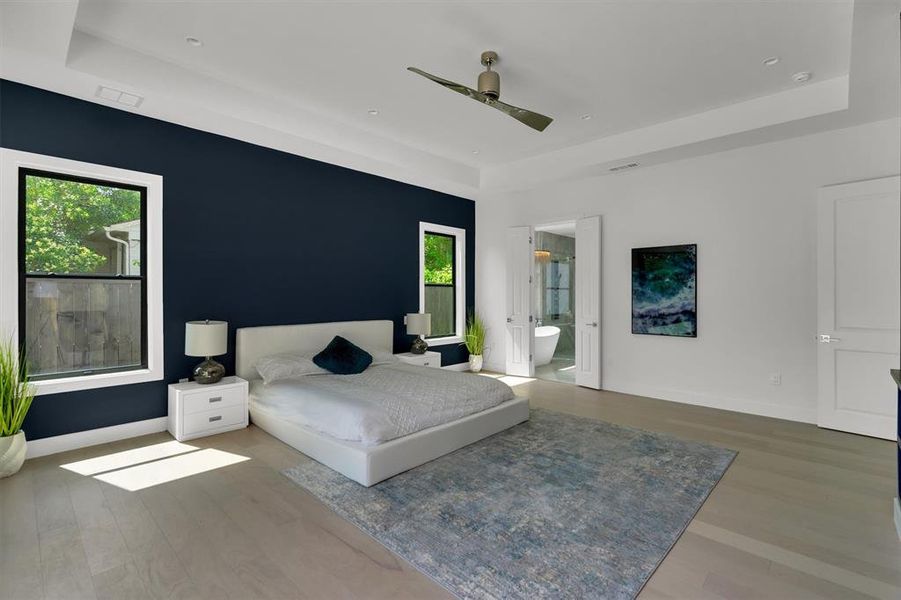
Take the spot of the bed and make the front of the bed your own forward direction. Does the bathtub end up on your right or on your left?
on your left

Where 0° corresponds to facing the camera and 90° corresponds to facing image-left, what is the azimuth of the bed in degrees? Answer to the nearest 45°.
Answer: approximately 315°

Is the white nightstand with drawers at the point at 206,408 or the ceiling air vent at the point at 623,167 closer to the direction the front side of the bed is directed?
the ceiling air vent

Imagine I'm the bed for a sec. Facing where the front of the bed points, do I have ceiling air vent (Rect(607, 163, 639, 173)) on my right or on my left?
on my left

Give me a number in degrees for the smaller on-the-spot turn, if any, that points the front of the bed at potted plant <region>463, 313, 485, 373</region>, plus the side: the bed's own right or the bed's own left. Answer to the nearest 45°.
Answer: approximately 90° to the bed's own left
